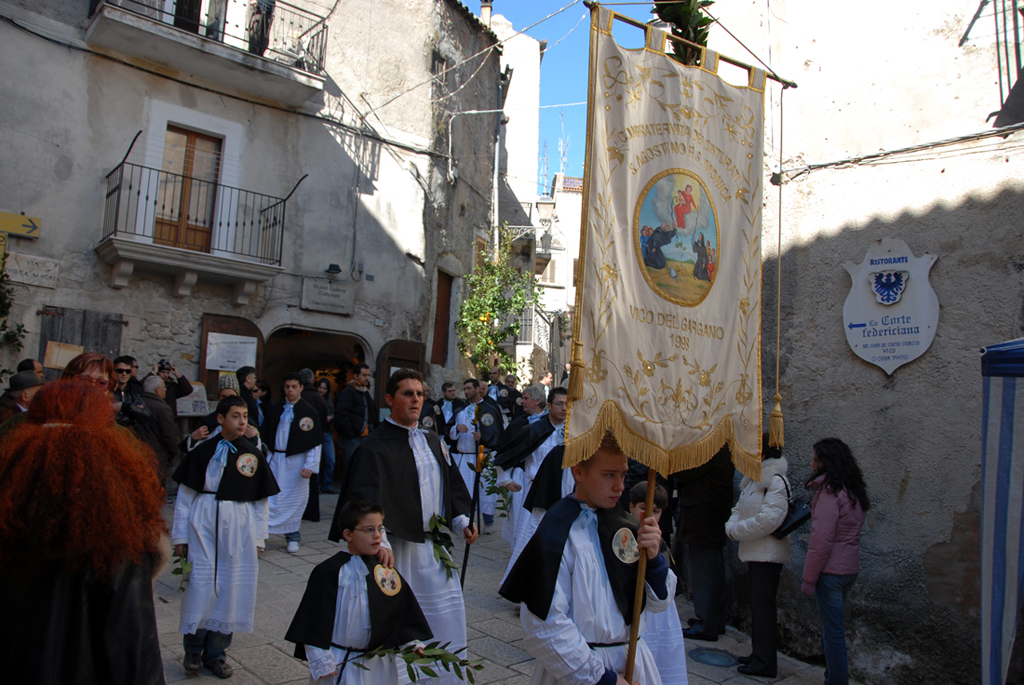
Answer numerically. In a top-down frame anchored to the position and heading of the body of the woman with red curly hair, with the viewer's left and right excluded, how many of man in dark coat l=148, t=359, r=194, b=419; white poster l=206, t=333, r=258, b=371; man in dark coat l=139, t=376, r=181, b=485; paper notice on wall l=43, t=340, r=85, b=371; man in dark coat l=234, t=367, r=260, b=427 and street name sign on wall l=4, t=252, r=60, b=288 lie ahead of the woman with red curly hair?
6

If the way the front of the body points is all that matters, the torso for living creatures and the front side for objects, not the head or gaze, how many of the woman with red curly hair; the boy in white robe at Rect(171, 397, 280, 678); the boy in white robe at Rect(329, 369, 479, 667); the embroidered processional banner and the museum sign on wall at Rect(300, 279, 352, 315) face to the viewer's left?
0

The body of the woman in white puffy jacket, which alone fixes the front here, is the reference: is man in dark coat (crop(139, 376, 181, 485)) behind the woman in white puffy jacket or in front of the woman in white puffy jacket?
in front

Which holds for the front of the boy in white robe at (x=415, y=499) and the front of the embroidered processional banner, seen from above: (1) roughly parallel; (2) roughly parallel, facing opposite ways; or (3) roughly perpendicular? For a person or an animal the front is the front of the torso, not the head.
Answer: roughly parallel

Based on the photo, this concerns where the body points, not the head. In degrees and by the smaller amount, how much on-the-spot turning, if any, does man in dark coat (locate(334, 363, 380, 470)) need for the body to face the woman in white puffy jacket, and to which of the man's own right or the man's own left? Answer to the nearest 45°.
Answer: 0° — they already face them

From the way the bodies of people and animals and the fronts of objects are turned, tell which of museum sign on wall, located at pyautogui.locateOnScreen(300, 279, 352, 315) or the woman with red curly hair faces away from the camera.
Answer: the woman with red curly hair

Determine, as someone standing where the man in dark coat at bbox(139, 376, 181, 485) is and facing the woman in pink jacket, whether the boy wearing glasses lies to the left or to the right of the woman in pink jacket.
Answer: right

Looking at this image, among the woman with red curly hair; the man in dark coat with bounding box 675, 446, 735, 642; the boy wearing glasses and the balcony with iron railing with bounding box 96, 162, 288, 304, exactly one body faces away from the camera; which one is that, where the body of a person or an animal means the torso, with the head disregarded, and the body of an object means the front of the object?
the woman with red curly hair

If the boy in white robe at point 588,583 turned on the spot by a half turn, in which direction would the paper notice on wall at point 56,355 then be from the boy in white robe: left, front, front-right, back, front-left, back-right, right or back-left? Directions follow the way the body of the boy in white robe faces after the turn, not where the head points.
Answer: front

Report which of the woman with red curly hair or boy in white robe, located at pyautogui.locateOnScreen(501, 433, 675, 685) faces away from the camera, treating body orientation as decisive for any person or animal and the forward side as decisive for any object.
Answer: the woman with red curly hair

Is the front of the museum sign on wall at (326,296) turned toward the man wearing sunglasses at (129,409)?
no

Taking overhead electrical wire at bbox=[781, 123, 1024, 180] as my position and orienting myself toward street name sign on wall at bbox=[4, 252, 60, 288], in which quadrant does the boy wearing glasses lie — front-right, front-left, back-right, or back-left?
front-left

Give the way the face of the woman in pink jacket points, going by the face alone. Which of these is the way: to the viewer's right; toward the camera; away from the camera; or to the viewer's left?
to the viewer's left

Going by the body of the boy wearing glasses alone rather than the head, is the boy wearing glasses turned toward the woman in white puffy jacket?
no

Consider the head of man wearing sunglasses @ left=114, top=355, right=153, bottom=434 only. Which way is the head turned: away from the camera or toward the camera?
toward the camera

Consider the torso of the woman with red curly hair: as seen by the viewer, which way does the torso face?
away from the camera

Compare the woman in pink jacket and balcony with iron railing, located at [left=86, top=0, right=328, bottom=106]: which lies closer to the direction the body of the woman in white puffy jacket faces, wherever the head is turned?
the balcony with iron railing

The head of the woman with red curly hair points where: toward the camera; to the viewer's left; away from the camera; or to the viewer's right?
away from the camera

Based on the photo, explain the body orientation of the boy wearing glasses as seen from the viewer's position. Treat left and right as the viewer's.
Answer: facing the viewer

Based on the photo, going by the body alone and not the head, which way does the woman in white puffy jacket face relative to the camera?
to the viewer's left
